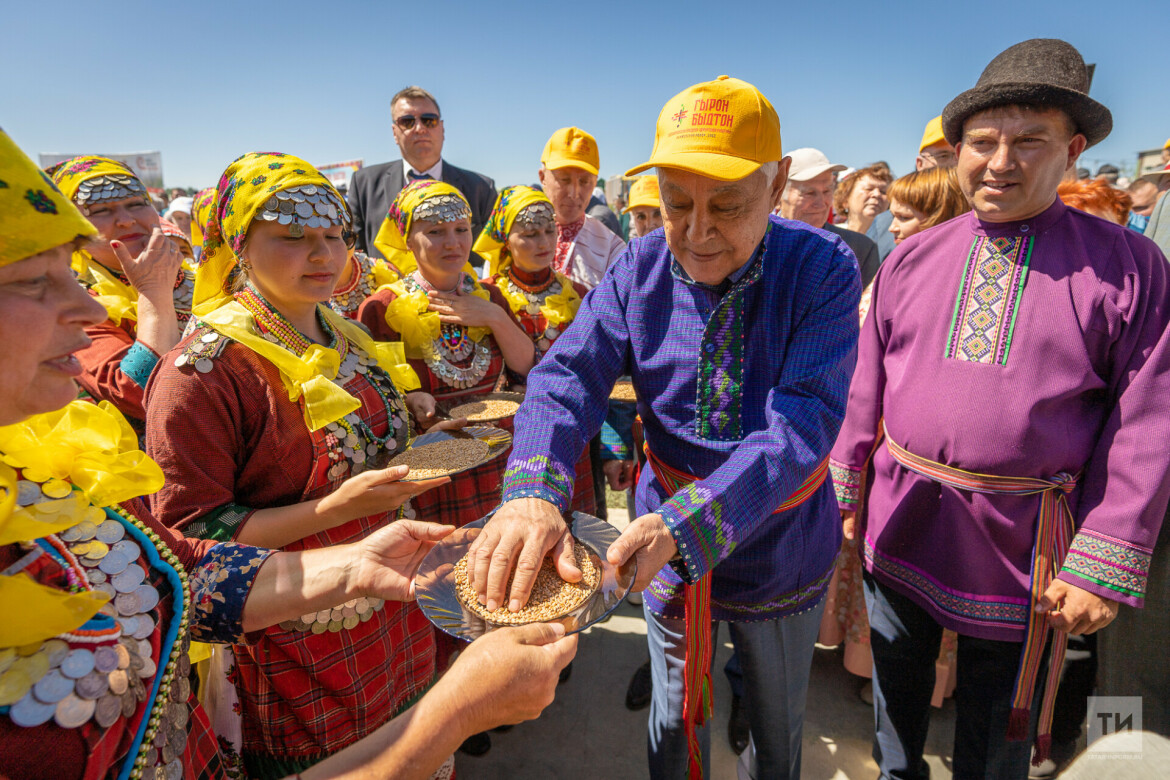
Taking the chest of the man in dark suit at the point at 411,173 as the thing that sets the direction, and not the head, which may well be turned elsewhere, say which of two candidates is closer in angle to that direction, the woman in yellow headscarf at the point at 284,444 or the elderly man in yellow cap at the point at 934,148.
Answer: the woman in yellow headscarf

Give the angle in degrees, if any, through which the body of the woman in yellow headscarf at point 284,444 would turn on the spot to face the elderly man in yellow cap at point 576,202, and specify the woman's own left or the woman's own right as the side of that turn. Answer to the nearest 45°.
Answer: approximately 90° to the woman's own left

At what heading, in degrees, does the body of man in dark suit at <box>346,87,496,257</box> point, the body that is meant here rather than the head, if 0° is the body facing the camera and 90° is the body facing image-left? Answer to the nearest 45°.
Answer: approximately 0°

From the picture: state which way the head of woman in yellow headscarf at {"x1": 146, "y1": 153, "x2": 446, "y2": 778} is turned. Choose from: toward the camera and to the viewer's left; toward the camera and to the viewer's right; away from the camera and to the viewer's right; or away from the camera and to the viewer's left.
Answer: toward the camera and to the viewer's right

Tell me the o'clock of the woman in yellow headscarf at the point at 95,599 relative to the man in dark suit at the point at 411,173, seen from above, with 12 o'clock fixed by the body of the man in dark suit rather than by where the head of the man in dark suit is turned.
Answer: The woman in yellow headscarf is roughly at 12 o'clock from the man in dark suit.

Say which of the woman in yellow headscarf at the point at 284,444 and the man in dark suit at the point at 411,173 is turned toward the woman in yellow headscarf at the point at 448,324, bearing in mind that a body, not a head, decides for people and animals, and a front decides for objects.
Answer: the man in dark suit

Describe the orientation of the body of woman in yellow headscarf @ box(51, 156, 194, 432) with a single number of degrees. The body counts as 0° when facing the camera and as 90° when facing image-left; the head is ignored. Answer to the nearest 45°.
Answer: approximately 315°

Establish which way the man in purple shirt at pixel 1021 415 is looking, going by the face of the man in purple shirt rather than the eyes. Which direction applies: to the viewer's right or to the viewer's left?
to the viewer's left
